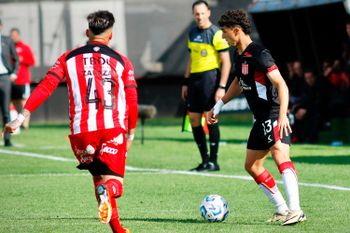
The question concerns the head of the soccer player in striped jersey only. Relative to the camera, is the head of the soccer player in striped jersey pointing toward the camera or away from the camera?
away from the camera

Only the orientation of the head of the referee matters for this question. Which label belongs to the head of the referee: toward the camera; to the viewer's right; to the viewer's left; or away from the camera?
toward the camera

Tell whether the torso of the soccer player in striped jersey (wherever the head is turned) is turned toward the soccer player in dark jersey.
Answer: no

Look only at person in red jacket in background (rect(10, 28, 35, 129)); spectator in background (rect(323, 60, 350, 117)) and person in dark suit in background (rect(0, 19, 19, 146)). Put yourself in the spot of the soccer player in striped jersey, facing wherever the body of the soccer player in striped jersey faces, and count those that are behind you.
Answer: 0

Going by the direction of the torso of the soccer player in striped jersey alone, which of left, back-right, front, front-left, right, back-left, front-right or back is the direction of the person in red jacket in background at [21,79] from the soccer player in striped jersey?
front

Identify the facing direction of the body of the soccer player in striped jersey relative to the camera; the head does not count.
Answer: away from the camera

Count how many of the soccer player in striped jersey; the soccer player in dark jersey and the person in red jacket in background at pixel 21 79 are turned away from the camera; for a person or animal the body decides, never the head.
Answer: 1

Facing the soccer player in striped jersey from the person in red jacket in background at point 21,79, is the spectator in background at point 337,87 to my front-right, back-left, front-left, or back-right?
front-left

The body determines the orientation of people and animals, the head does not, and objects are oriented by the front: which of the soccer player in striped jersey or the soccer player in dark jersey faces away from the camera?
the soccer player in striped jersey

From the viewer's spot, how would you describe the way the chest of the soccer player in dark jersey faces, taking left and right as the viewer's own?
facing the viewer and to the left of the viewer

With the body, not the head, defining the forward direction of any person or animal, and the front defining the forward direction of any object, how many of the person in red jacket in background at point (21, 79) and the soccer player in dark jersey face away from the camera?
0
